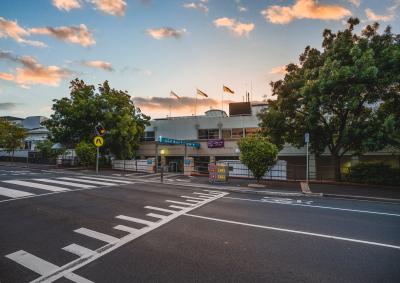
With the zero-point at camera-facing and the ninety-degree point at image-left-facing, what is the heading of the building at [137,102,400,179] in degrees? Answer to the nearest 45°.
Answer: approximately 0°

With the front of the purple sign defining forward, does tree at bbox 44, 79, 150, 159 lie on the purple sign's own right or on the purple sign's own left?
on the purple sign's own right

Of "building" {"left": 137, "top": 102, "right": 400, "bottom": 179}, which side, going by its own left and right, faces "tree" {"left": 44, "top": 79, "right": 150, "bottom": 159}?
right

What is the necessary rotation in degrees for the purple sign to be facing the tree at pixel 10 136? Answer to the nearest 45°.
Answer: approximately 90° to its right

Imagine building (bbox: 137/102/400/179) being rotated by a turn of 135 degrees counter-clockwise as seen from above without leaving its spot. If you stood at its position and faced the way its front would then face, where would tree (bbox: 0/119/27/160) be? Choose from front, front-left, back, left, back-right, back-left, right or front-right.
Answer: back-left

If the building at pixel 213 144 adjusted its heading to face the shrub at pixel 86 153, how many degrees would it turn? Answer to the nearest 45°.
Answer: approximately 45° to its right

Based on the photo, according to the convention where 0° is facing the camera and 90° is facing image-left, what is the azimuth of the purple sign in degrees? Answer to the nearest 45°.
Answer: approximately 0°
